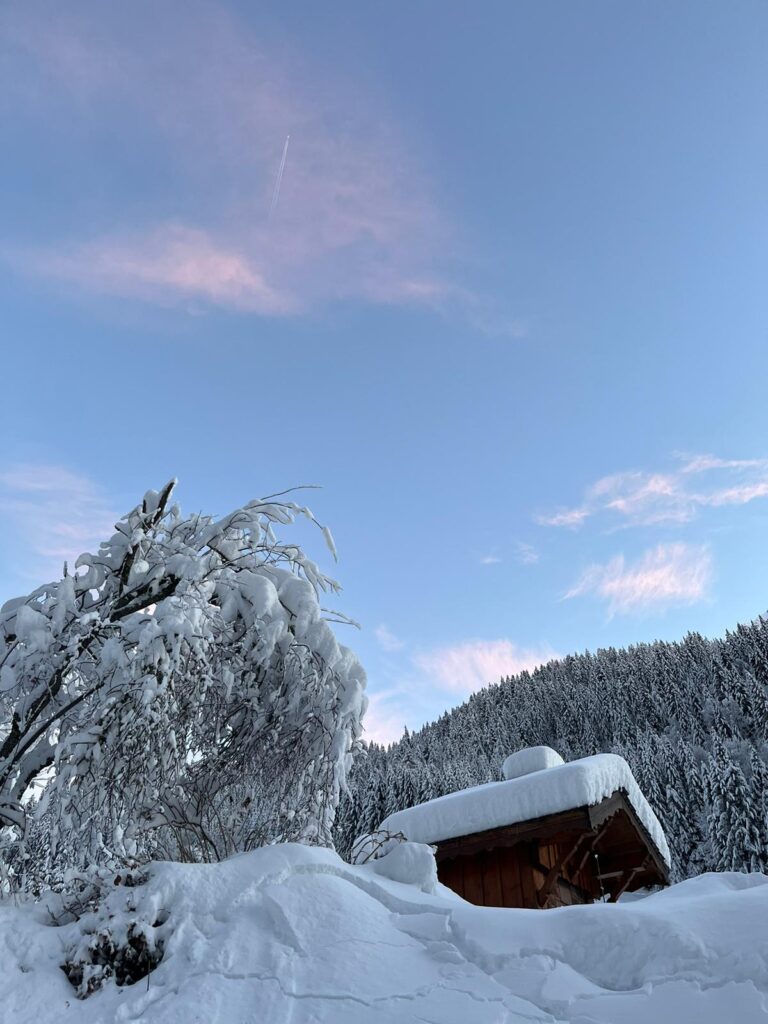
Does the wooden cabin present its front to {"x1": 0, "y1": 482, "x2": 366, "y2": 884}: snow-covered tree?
no

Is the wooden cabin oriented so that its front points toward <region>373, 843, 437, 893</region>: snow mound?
no

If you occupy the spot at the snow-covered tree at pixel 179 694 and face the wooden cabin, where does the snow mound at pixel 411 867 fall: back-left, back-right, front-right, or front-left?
front-right

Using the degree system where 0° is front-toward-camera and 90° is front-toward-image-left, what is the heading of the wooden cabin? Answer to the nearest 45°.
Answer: approximately 315°
